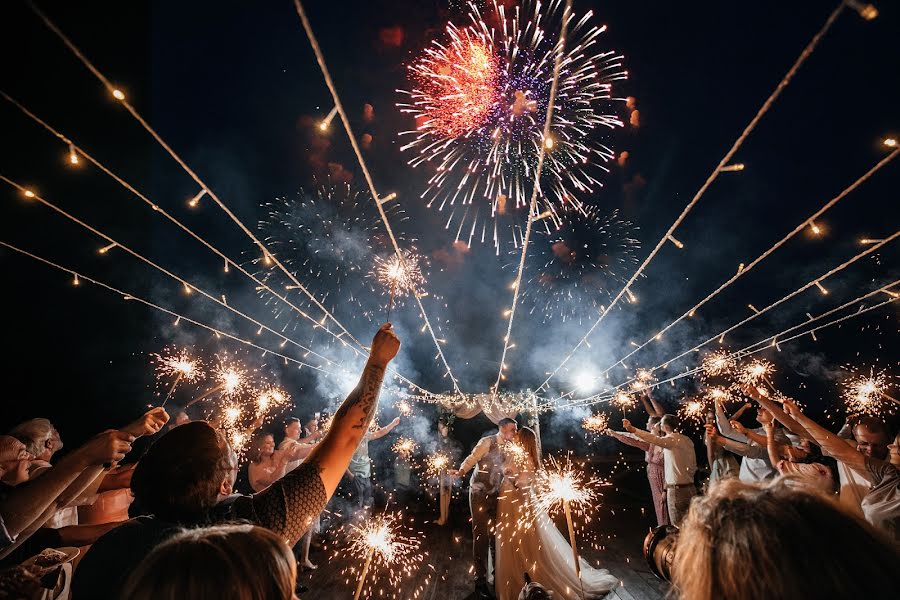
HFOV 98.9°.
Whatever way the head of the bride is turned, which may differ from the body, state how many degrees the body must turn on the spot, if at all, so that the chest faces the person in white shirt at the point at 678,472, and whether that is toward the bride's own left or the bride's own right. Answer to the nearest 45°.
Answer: approximately 180°

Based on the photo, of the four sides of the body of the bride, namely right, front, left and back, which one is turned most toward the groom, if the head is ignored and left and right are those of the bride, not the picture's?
front

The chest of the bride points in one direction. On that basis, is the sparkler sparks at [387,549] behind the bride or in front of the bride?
in front

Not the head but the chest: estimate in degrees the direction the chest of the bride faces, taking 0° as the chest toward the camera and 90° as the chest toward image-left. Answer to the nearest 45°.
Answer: approximately 90°

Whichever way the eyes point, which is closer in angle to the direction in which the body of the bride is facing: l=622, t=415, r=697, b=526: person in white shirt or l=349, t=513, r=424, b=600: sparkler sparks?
the sparkler sparks
